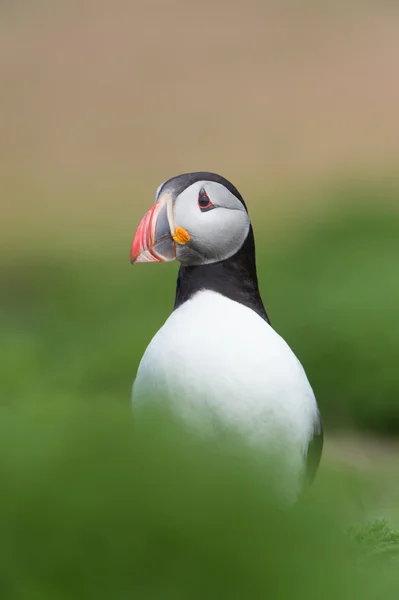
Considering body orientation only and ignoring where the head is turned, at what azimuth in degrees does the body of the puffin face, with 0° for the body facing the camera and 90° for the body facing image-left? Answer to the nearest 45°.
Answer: approximately 45°
